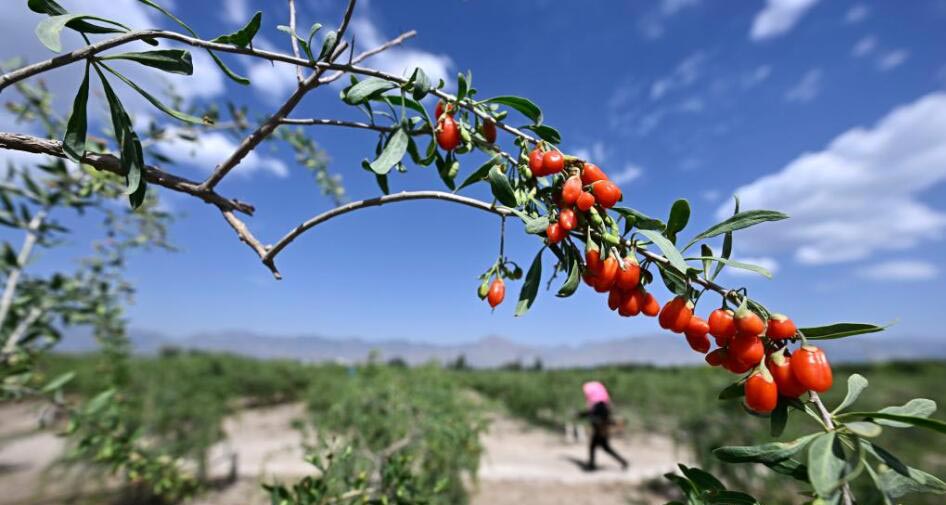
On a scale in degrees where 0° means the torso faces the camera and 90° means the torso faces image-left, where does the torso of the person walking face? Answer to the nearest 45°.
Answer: approximately 90°
